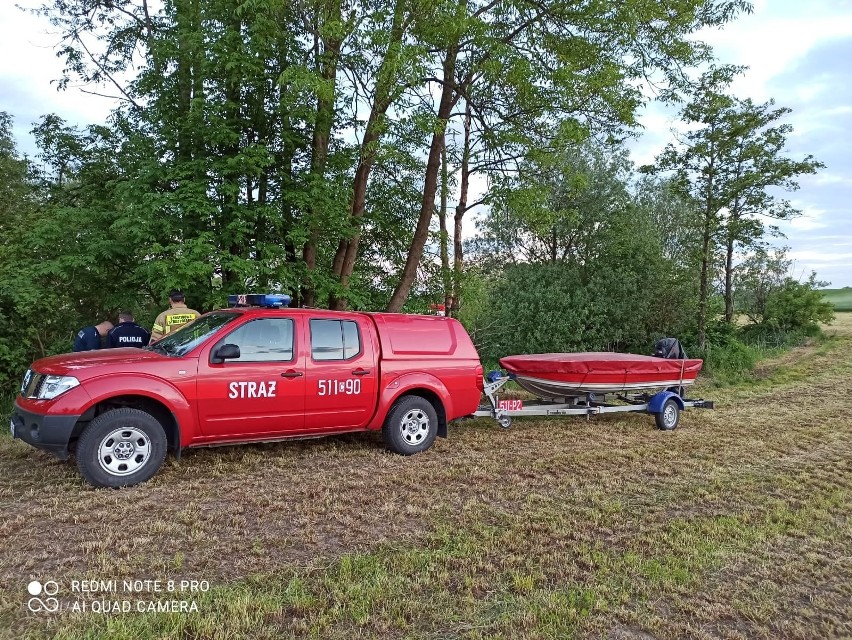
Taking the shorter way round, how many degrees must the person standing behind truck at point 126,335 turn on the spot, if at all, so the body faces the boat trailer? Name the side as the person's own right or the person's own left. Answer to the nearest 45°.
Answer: approximately 90° to the person's own right

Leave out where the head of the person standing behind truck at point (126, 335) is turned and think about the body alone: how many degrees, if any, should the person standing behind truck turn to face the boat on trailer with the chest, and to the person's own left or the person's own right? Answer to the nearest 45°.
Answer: approximately 90° to the person's own right

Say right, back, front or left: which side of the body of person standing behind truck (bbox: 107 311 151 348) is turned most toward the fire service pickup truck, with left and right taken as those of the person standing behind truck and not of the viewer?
back

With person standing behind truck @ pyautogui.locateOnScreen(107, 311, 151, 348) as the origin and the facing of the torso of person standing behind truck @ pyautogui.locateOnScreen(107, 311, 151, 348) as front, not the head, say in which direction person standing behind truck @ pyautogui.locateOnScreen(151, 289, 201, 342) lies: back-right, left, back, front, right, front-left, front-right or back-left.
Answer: back-right

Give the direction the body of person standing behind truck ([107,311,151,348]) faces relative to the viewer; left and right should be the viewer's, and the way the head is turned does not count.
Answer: facing away from the viewer
